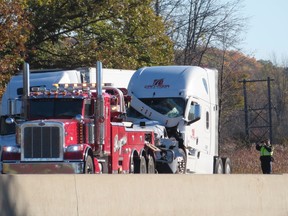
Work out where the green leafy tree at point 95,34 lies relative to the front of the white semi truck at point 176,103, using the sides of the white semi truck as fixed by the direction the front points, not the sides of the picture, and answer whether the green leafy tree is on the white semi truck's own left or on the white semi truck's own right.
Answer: on the white semi truck's own right

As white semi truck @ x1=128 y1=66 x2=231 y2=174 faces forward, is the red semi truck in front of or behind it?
in front

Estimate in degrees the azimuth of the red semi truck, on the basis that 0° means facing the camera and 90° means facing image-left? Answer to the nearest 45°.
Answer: approximately 45°

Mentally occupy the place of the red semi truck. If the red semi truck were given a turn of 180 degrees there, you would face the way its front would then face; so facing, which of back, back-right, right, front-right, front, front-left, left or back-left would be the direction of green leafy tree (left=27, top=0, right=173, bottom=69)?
front-left

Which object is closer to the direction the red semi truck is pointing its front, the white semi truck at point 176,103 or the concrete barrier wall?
the concrete barrier wall

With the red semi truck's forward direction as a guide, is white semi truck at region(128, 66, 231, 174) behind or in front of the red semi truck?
behind
